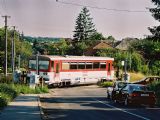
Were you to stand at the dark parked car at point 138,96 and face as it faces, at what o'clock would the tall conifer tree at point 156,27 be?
The tall conifer tree is roughly at 2 o'clock from the dark parked car.

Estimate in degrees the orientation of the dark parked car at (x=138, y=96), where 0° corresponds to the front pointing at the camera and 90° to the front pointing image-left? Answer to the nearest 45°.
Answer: approximately 135°
